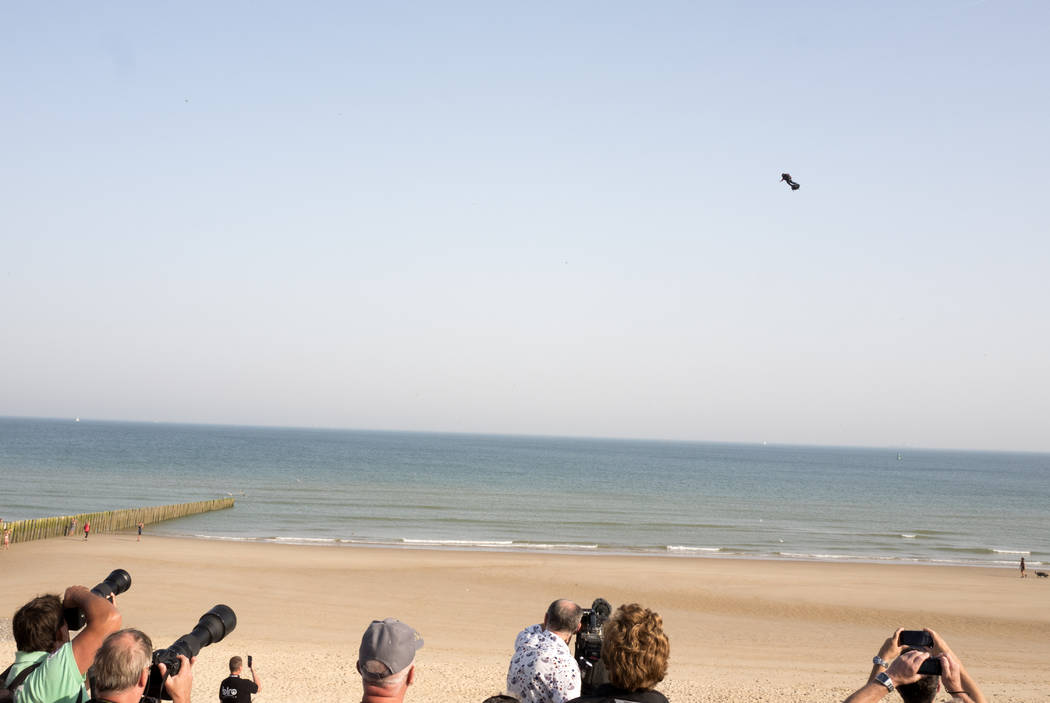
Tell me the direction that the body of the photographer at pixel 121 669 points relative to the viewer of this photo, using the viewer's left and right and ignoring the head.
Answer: facing away from the viewer and to the right of the viewer

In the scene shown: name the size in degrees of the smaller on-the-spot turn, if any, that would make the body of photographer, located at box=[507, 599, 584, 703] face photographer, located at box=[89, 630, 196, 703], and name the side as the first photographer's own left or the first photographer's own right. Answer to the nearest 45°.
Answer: approximately 180°

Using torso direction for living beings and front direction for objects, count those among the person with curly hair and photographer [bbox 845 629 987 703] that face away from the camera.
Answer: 2

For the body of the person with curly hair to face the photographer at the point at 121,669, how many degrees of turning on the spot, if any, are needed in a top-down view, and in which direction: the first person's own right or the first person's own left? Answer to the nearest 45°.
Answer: approximately 90° to the first person's own left

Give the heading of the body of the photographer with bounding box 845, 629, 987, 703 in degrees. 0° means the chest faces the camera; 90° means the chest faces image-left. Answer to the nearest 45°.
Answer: approximately 180°

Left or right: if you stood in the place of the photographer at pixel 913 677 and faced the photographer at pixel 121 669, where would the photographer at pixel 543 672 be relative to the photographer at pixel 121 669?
right

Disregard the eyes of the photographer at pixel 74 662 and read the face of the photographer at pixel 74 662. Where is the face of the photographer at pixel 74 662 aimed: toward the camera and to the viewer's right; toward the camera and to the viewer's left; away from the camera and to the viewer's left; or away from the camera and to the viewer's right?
away from the camera and to the viewer's right

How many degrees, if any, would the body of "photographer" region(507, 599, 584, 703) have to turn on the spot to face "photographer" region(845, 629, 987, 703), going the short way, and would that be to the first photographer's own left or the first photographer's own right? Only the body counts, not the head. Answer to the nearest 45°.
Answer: approximately 90° to the first photographer's own right

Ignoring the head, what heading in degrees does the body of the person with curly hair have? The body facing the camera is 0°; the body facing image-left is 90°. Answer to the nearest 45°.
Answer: approximately 180°

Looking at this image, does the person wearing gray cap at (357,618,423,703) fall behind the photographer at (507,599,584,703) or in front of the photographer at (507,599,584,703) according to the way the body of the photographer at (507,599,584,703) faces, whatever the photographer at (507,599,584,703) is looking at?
behind

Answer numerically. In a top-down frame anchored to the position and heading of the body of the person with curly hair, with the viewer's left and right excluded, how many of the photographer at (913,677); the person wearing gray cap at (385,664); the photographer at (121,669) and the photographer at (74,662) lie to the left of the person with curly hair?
3

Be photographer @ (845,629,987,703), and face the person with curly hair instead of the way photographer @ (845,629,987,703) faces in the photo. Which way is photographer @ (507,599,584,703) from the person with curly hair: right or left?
right
